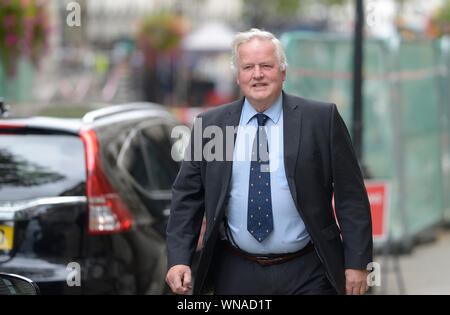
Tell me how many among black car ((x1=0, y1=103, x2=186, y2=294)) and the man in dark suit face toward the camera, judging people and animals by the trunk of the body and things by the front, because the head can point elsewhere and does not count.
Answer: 1

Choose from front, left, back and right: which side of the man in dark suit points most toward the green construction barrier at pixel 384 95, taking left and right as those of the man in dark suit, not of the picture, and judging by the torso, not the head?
back

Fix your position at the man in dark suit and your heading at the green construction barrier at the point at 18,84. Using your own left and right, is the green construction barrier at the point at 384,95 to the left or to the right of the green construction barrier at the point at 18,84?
right

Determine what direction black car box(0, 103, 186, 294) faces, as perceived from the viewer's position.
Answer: facing away from the viewer and to the right of the viewer

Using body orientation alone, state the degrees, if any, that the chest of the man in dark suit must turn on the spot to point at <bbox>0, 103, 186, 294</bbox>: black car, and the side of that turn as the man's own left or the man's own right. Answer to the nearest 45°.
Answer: approximately 135° to the man's own right

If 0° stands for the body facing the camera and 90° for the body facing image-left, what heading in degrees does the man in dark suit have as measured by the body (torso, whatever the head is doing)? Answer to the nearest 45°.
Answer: approximately 0°
